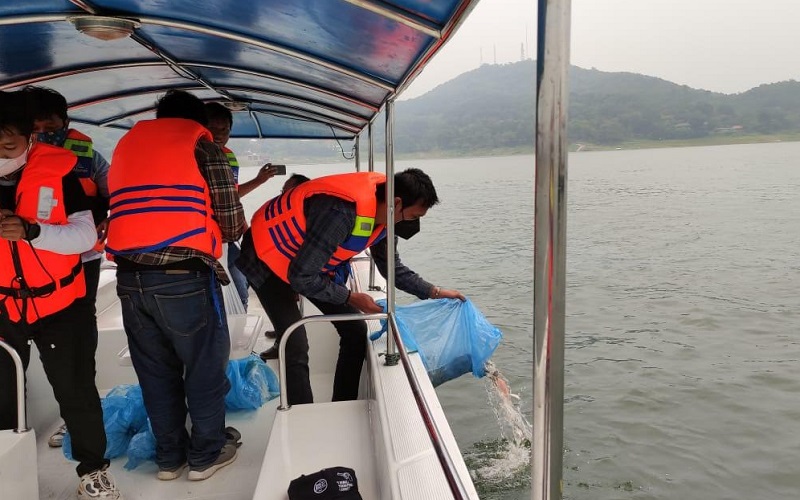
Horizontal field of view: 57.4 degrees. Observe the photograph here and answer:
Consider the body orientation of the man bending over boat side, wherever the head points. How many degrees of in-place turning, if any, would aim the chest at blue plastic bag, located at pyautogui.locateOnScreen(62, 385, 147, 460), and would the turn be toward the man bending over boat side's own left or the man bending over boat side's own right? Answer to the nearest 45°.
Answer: approximately 180°

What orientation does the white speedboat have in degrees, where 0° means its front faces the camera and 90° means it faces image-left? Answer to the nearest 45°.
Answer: approximately 180°

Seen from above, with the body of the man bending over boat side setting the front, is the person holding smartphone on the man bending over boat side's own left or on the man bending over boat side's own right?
on the man bending over boat side's own left

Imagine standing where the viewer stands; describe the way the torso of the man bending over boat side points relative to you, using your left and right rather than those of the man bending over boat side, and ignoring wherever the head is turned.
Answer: facing to the right of the viewer
